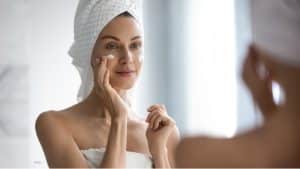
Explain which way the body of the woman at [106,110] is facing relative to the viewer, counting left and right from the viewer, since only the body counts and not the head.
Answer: facing the viewer and to the right of the viewer

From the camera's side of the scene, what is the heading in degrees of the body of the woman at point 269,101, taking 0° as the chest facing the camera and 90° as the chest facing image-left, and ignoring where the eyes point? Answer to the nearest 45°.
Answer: approximately 135°
